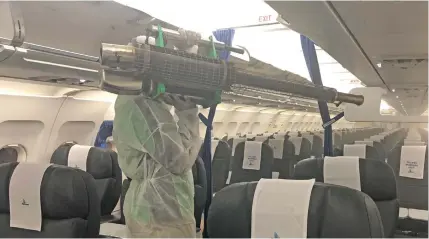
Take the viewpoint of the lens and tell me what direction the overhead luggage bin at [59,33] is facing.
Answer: facing the viewer and to the right of the viewer

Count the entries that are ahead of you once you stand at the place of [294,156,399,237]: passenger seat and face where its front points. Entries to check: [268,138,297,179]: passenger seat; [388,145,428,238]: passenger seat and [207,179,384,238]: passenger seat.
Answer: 1

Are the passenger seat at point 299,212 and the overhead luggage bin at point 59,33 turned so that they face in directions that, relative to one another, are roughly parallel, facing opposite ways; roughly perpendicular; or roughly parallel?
roughly perpendicular

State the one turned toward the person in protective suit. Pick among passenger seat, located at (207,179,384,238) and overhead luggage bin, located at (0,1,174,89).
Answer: the overhead luggage bin

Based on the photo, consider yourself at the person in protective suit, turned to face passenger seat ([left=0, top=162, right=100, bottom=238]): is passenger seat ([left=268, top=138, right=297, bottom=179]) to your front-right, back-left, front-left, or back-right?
back-right

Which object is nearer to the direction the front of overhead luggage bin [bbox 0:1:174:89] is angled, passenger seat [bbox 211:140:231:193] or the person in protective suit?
the person in protective suit

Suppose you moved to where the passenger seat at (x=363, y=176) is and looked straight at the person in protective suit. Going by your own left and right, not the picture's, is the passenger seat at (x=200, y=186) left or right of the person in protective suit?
right
